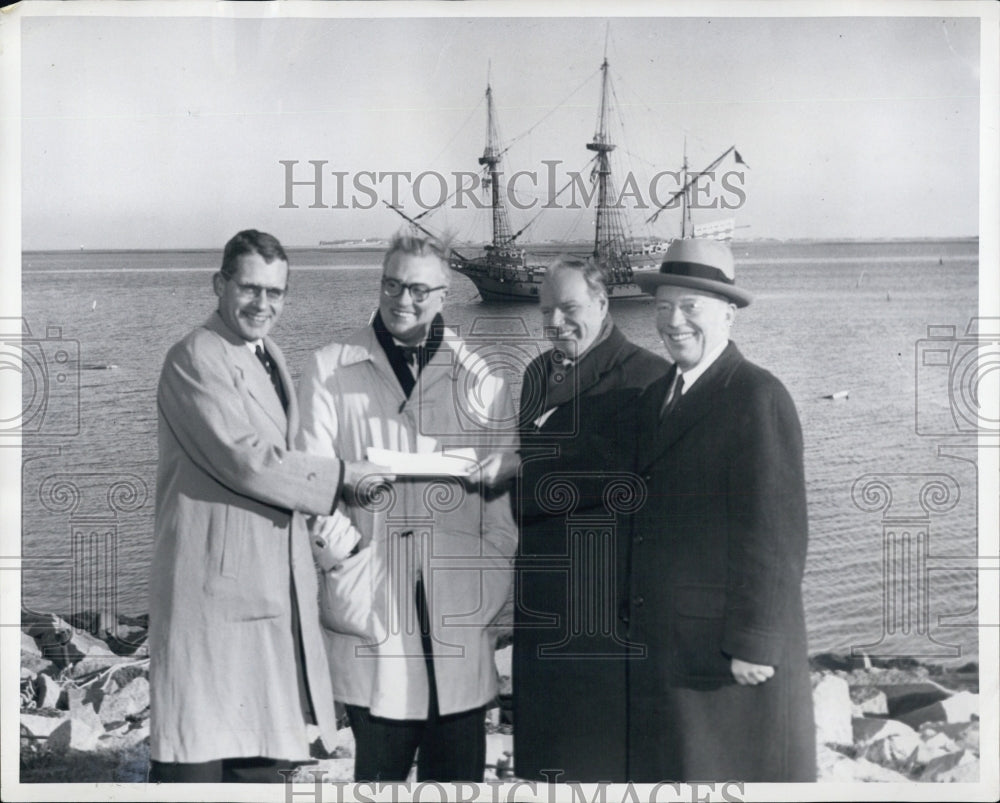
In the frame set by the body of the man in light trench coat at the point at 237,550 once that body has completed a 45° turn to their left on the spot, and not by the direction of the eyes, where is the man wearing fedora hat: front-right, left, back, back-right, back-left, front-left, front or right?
front

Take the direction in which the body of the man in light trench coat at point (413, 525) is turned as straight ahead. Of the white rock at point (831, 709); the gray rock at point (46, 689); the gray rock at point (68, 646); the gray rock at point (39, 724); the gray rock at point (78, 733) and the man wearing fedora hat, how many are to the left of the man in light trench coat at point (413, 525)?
2

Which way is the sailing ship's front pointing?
to the viewer's left

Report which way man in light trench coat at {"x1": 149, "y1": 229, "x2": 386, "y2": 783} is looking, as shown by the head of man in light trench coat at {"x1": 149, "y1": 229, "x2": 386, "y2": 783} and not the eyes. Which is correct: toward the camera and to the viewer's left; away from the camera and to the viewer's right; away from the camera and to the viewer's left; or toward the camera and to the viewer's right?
toward the camera and to the viewer's right

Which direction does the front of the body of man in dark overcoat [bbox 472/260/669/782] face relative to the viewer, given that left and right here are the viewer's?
facing the viewer and to the left of the viewer

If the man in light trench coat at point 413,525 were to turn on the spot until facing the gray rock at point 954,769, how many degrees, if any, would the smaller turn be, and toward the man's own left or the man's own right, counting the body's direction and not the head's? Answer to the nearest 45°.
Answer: approximately 90° to the man's own left

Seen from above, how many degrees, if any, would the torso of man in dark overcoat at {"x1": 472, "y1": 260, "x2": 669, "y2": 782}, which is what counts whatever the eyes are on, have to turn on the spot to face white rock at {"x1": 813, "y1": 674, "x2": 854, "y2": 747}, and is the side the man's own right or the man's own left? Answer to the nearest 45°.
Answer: approximately 135° to the man's own left

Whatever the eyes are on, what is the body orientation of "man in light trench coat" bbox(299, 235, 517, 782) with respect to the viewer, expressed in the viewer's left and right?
facing the viewer

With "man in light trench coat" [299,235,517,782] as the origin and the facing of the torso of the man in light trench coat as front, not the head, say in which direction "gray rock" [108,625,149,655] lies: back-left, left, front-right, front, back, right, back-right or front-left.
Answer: right

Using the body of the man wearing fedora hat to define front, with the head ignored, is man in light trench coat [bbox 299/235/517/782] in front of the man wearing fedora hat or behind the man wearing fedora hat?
in front

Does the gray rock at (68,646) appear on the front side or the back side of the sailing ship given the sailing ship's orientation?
on the front side

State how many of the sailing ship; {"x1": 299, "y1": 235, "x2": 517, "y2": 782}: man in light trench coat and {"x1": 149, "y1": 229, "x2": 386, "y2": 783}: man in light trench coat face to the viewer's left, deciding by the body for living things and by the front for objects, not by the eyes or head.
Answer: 1
